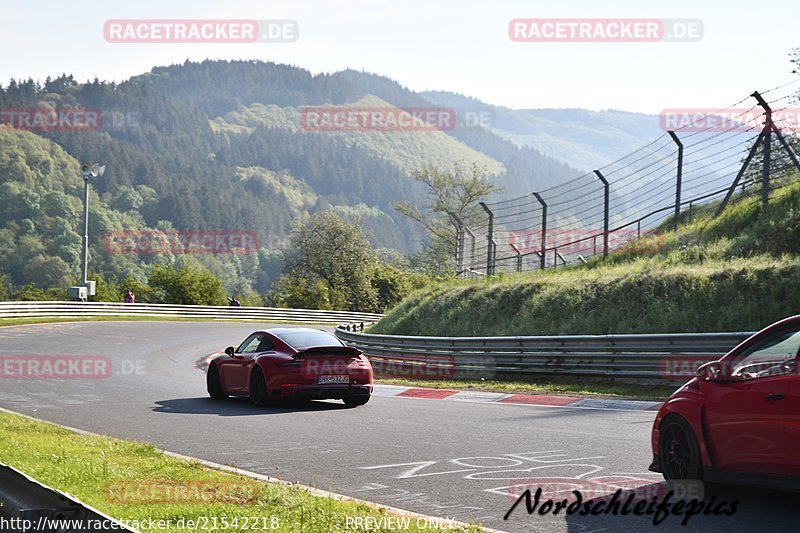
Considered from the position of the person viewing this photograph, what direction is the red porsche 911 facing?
facing away from the viewer and to the left of the viewer

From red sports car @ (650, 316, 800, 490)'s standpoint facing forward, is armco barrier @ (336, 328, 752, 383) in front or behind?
in front

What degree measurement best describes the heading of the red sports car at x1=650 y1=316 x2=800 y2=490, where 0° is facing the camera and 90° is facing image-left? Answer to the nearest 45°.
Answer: approximately 135°

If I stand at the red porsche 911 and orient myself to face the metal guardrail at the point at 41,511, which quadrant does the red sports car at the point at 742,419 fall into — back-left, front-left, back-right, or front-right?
front-left

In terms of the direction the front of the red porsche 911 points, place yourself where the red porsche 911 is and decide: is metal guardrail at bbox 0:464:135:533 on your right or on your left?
on your left

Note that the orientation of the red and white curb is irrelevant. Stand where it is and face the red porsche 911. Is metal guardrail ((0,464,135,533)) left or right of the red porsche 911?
left

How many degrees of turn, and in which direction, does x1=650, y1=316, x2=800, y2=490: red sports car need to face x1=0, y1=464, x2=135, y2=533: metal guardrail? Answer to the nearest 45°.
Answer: approximately 90° to its left

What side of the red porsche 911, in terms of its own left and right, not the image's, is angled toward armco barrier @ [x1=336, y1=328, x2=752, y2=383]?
right

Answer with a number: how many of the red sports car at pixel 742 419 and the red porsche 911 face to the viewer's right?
0

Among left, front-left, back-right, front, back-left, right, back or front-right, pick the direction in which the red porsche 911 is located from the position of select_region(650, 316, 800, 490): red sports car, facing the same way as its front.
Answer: front
